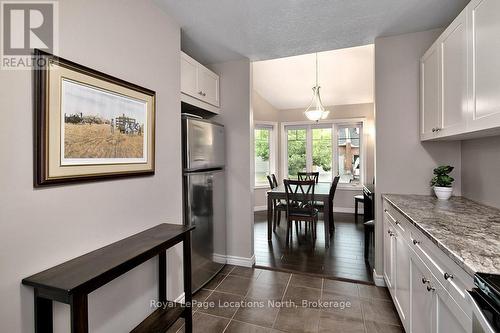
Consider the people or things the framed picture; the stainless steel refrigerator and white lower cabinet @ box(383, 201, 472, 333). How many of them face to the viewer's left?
1

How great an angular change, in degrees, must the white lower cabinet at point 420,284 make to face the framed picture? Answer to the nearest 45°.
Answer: approximately 45° to its left

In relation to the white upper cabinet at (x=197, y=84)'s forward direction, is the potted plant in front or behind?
in front

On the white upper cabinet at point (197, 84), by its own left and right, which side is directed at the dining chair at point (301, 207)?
left

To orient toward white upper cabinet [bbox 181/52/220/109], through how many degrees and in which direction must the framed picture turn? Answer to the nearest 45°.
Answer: approximately 90° to its left

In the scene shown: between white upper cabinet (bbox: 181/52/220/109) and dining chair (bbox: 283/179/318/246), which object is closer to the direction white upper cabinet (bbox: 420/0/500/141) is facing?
the white upper cabinet

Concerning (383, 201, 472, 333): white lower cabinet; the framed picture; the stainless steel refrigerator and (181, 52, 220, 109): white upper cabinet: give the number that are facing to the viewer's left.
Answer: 1

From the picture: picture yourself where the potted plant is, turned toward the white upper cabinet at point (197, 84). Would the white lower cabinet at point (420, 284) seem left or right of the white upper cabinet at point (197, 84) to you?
left

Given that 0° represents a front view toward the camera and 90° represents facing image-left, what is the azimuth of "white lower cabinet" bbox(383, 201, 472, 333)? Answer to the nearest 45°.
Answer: approximately 90°

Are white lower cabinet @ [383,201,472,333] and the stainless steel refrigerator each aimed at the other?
yes

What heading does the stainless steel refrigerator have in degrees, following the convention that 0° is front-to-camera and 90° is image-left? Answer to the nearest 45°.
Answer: approximately 315°

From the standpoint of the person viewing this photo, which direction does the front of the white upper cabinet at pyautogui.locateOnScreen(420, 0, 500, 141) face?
facing the viewer and to the left of the viewer

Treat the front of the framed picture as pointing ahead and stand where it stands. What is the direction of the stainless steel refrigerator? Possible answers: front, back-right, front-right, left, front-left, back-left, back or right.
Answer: left

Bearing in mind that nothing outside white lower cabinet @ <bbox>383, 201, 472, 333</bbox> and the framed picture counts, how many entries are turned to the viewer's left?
1

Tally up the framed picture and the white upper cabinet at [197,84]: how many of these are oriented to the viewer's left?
0
